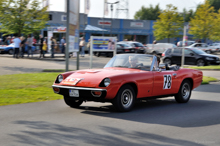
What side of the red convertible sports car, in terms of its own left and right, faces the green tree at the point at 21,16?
right

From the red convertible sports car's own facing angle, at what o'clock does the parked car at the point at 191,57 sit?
The parked car is roughly at 5 o'clock from the red convertible sports car.

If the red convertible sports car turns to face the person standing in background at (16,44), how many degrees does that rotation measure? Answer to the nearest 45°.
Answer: approximately 90° to its right

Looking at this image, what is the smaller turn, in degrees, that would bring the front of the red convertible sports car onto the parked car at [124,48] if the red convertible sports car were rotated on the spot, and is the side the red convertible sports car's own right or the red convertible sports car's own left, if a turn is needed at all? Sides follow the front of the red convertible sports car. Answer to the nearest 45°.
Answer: approximately 135° to the red convertible sports car's own right

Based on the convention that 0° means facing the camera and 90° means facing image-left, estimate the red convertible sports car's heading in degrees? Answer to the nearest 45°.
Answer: approximately 45°
